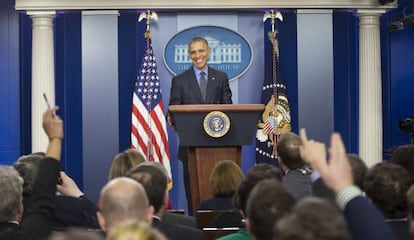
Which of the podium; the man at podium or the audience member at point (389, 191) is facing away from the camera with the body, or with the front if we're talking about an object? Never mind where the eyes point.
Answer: the audience member

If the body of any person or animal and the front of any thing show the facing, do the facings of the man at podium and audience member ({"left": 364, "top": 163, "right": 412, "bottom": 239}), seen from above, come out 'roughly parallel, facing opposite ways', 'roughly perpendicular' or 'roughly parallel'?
roughly parallel, facing opposite ways

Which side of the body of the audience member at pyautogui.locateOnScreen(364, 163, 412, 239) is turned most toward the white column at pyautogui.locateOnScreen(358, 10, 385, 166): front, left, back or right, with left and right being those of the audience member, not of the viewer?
front

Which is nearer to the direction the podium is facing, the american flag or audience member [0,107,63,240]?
the audience member

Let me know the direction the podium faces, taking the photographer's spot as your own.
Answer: facing the viewer

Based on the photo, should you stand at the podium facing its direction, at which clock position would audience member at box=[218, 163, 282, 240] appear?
The audience member is roughly at 12 o'clock from the podium.

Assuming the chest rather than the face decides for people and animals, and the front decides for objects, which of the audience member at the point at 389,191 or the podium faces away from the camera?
the audience member

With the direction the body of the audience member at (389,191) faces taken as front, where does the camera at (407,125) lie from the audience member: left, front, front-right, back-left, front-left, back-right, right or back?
front

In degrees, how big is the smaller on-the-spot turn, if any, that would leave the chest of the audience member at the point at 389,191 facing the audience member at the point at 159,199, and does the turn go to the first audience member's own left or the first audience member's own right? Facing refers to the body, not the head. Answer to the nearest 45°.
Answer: approximately 90° to the first audience member's own left

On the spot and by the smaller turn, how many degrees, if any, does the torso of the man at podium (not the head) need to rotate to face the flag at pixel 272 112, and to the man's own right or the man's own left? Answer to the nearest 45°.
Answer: approximately 135° to the man's own left

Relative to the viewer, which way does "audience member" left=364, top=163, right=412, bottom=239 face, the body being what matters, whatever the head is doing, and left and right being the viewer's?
facing away from the viewer

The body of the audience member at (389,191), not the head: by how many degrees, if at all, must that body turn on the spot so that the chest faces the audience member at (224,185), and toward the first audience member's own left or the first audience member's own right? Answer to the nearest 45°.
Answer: approximately 45° to the first audience member's own left

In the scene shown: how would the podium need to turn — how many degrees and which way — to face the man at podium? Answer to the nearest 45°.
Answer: approximately 180°

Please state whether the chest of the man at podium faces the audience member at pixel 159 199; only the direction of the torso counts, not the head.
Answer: yes

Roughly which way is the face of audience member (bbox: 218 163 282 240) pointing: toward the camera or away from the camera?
away from the camera

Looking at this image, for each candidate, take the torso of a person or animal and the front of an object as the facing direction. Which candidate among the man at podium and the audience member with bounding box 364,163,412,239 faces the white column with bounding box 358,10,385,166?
the audience member
